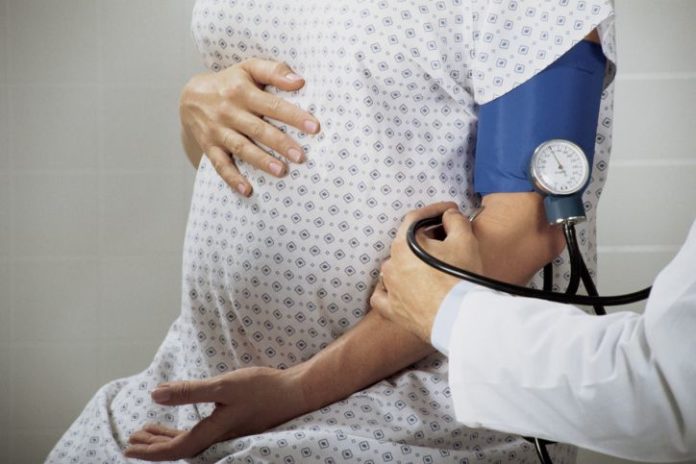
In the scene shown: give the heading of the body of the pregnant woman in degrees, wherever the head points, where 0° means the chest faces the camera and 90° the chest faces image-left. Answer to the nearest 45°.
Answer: approximately 45°
